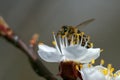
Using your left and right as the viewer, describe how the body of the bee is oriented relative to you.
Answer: facing to the left of the viewer

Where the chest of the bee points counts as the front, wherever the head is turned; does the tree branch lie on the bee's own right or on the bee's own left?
on the bee's own left
